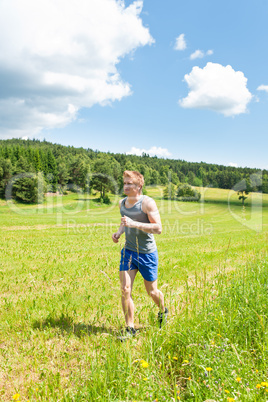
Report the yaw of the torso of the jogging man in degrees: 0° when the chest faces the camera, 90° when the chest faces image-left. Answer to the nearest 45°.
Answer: approximately 45°
